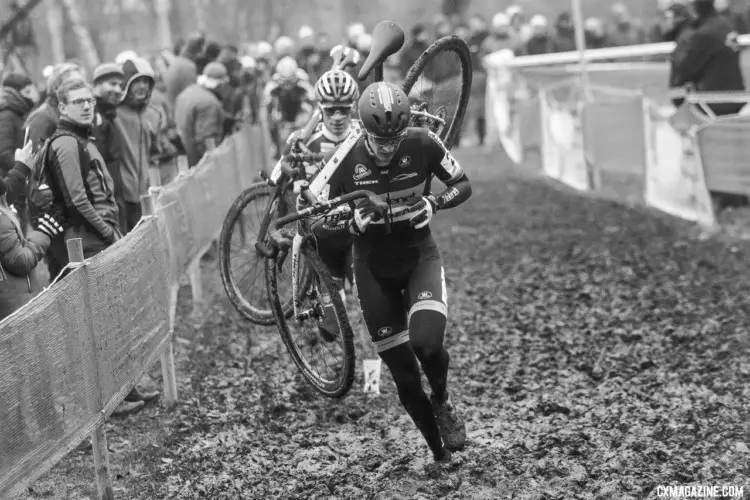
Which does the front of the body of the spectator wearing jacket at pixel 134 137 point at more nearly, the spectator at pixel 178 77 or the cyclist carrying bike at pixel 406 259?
the cyclist carrying bike

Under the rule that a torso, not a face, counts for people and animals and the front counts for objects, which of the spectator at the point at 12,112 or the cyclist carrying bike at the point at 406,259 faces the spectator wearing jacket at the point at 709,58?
the spectator

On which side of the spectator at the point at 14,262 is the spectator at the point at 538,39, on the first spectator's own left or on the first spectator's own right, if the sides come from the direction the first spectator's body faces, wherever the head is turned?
on the first spectator's own left

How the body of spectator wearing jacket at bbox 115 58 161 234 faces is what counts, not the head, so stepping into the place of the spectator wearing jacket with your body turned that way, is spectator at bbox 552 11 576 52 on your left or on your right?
on your left

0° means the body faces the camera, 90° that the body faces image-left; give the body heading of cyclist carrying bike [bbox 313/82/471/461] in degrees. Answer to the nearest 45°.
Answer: approximately 0°

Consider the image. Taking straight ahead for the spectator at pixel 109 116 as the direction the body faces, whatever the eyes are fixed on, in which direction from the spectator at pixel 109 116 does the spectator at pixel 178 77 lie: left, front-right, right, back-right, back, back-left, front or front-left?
back-left

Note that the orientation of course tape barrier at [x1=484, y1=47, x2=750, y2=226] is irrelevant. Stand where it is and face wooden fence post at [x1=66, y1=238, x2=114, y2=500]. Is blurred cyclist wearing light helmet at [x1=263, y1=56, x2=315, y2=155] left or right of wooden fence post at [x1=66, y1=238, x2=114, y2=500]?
right

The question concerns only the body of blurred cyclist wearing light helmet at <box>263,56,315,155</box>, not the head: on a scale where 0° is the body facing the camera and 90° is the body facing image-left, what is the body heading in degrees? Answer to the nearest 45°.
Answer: approximately 0°

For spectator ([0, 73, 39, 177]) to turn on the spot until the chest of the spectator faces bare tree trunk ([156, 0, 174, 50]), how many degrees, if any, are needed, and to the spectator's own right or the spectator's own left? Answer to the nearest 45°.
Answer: approximately 90° to the spectator's own left

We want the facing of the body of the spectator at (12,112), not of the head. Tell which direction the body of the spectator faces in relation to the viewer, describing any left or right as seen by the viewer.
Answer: facing to the right of the viewer

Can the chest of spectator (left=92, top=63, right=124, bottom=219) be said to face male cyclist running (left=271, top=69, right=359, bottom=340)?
yes

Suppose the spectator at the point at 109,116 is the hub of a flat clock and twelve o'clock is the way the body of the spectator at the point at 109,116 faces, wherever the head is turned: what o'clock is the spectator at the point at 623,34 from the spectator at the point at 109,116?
the spectator at the point at 623,34 is roughly at 9 o'clock from the spectator at the point at 109,116.
